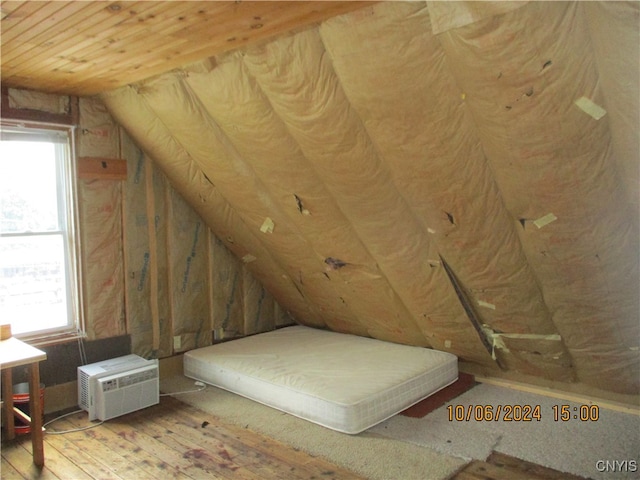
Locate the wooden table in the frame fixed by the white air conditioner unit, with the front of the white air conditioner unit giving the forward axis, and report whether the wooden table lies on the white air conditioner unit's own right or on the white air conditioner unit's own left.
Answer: on the white air conditioner unit's own right

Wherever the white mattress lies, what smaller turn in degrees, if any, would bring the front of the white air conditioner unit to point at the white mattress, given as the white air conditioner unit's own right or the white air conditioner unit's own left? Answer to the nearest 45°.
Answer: approximately 45° to the white air conditioner unit's own left

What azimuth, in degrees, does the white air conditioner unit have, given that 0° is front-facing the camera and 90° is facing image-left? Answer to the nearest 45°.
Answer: approximately 315°

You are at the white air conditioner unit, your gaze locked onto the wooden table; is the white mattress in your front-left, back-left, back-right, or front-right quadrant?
back-left
